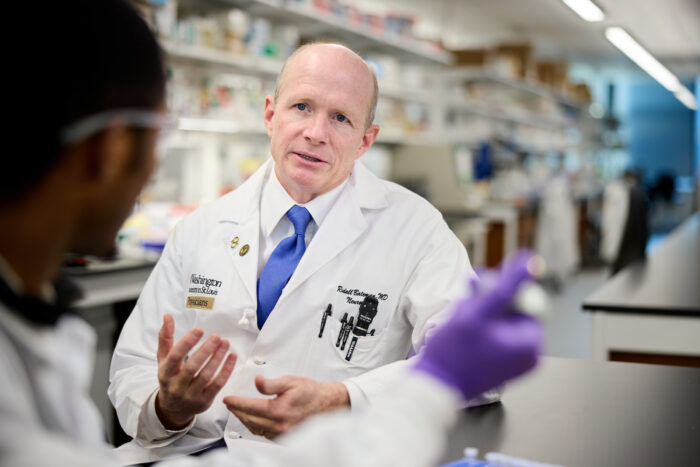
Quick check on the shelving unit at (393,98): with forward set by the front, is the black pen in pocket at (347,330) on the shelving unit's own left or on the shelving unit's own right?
on the shelving unit's own right

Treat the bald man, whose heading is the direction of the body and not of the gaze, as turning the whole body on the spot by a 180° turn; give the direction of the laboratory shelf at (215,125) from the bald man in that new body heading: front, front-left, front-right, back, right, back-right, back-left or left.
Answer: front

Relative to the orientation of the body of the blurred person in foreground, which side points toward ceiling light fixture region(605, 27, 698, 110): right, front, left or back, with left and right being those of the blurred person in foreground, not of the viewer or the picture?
front

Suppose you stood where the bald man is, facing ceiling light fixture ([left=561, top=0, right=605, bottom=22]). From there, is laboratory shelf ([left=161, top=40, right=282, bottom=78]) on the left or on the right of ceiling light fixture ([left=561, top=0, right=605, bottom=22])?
left

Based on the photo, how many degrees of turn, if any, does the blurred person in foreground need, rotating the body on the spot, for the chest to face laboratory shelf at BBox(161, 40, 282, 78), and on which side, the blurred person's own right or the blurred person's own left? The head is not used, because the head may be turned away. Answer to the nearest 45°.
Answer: approximately 45° to the blurred person's own left

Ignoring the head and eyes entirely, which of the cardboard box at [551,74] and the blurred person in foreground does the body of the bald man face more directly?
the blurred person in foreground

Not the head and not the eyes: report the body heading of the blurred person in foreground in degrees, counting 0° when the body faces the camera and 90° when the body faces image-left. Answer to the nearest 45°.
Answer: approximately 225°

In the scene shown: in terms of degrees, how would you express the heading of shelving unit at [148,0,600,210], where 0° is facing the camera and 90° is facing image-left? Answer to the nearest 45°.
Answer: approximately 315°

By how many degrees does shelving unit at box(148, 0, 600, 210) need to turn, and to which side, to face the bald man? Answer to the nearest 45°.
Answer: approximately 45° to its right

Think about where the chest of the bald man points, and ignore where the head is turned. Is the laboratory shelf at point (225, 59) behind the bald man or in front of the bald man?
behind

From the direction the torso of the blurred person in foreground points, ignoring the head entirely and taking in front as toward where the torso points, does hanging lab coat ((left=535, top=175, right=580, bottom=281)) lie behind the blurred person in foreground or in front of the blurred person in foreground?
in front

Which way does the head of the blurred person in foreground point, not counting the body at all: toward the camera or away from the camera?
away from the camera

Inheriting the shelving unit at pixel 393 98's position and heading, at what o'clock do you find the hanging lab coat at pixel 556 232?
The hanging lab coat is roughly at 9 o'clock from the shelving unit.

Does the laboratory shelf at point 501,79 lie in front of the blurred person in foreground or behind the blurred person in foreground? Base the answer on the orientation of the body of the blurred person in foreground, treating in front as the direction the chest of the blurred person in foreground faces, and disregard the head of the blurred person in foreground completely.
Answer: in front

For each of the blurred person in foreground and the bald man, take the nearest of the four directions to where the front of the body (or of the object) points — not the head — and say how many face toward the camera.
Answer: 1

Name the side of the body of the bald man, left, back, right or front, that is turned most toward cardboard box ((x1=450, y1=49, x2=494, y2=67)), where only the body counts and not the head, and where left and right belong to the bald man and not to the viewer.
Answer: back
